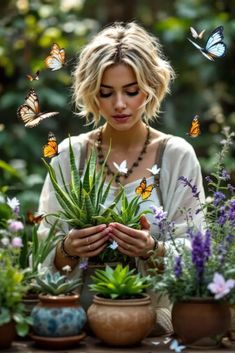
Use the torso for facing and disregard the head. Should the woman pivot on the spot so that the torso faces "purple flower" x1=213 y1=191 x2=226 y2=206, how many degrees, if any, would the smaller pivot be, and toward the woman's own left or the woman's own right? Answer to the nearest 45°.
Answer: approximately 45° to the woman's own left

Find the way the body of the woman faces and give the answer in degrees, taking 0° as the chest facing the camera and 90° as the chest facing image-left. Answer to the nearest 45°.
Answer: approximately 0°
